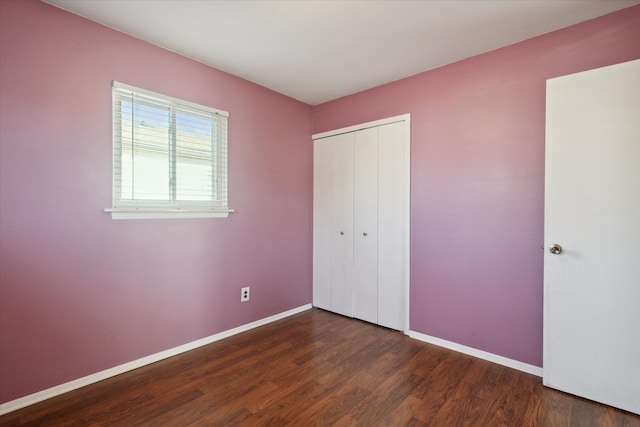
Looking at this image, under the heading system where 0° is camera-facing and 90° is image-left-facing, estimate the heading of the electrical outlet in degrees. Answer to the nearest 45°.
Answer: approximately 315°

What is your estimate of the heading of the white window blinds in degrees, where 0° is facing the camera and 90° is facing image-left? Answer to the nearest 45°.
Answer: approximately 315°

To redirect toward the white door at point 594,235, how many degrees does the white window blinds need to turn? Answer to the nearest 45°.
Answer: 0° — it already faces it

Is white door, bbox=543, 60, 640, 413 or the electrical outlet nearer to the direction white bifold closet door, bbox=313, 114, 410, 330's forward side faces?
the electrical outlet

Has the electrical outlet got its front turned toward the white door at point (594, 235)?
yes

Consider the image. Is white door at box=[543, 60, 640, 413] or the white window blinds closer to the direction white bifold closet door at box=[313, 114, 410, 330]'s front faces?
the white window blinds

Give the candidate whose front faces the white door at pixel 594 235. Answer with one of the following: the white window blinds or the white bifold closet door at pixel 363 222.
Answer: the white window blinds

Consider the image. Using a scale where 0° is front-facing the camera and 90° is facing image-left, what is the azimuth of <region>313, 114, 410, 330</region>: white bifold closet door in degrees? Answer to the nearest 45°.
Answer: approximately 45°
